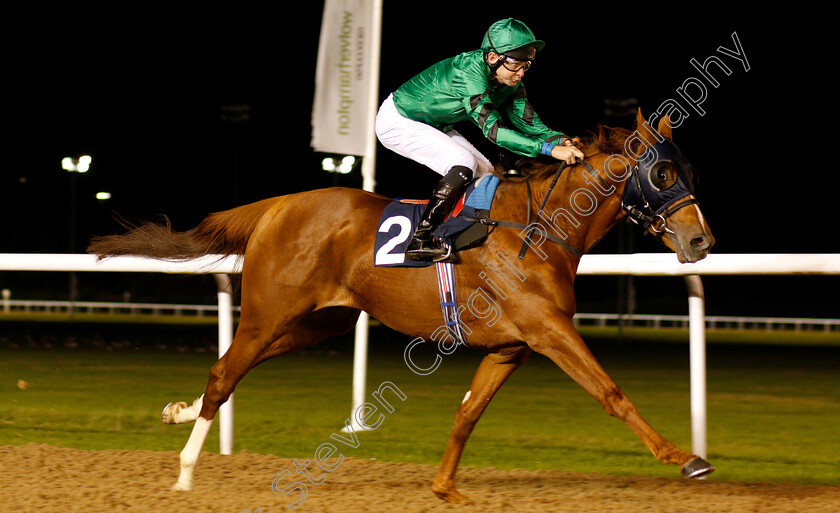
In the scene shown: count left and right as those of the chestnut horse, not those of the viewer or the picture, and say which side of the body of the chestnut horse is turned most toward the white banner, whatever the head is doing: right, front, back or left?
left

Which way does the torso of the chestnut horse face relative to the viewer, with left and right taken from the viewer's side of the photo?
facing to the right of the viewer
